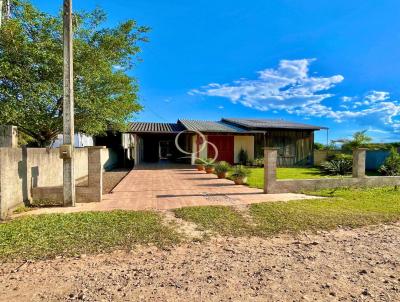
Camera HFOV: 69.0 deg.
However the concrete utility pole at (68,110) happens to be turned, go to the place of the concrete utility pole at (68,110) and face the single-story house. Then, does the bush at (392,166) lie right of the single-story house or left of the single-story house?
right

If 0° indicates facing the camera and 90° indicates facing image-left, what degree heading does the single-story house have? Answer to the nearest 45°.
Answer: approximately 0°

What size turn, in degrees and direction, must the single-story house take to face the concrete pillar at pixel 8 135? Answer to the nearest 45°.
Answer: approximately 45° to its right

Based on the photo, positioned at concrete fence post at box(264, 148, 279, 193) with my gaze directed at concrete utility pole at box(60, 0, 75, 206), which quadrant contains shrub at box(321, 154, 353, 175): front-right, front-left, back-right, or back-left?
back-right

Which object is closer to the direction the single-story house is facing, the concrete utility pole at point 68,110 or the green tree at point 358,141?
the concrete utility pole

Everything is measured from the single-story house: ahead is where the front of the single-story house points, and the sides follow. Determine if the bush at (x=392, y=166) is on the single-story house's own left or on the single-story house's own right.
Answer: on the single-story house's own left

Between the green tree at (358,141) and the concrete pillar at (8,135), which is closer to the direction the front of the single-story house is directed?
the concrete pillar

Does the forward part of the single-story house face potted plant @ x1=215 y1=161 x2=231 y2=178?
yes

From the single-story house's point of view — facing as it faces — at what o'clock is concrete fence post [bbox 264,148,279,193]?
The concrete fence post is roughly at 12 o'clock from the single-story house.
